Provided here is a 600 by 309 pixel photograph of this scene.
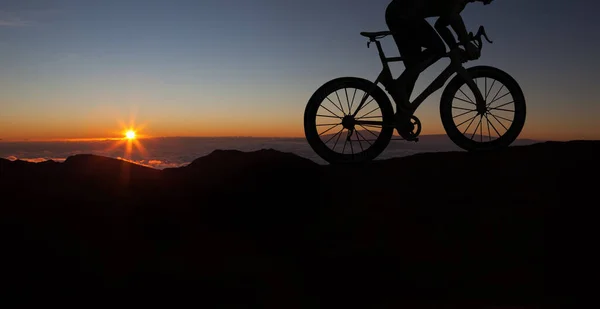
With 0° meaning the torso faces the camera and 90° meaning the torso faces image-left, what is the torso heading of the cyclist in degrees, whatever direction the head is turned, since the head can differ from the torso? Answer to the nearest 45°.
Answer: approximately 270°
